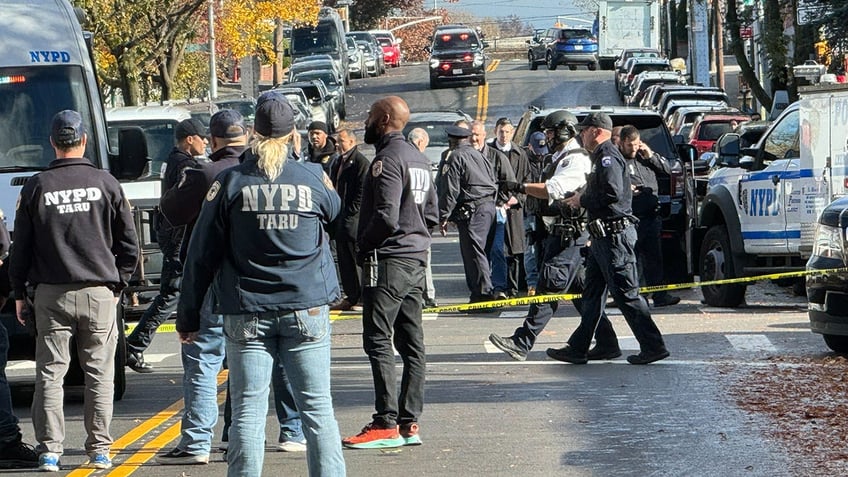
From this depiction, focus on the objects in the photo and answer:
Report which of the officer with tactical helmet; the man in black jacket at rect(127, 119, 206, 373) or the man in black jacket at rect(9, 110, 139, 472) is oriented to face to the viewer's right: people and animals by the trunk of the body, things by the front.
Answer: the man in black jacket at rect(127, 119, 206, 373)

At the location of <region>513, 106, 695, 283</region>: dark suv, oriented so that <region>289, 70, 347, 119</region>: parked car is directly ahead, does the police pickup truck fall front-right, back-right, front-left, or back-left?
back-right

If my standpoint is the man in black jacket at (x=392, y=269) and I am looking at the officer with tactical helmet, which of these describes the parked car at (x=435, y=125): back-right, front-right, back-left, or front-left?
front-left

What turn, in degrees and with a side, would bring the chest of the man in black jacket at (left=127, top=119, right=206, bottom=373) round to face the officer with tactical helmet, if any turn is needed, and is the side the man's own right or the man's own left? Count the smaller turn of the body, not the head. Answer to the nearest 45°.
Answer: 0° — they already face them

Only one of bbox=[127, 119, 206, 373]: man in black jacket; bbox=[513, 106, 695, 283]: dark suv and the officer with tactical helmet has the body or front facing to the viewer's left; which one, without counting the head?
the officer with tactical helmet

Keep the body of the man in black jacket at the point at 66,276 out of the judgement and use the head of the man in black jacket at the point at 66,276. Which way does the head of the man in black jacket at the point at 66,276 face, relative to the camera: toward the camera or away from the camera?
away from the camera

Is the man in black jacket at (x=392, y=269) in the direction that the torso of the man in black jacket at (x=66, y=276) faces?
no

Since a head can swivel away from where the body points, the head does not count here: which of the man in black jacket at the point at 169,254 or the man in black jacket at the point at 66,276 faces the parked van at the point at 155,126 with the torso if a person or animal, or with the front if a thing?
the man in black jacket at the point at 66,276

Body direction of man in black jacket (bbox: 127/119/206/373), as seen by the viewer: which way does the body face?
to the viewer's right

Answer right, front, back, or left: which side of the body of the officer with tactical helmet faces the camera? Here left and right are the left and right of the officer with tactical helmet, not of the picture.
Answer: left

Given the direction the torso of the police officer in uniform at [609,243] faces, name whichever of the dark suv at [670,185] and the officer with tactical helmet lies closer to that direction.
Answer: the officer with tactical helmet

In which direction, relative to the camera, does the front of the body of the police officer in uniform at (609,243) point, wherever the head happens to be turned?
to the viewer's left

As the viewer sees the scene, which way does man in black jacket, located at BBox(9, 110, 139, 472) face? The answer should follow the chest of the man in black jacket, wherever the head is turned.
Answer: away from the camera
